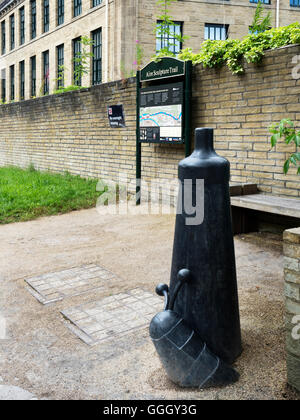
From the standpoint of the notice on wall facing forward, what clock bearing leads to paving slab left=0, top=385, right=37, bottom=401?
The paving slab is roughly at 12 o'clock from the notice on wall.

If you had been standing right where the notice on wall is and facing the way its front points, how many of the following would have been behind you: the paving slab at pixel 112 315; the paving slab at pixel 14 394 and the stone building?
1

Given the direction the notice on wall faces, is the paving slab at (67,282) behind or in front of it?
in front

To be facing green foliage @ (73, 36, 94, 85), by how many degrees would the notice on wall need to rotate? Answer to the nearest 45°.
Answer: approximately 180°

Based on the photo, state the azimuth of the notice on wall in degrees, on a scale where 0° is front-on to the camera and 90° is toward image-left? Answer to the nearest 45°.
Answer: approximately 0°

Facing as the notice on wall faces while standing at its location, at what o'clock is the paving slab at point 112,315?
The paving slab is roughly at 12 o'clock from the notice on wall.

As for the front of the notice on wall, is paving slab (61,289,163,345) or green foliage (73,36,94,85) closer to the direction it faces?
the paving slab
